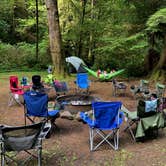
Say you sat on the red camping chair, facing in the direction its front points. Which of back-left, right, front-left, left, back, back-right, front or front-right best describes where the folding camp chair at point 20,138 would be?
front-right

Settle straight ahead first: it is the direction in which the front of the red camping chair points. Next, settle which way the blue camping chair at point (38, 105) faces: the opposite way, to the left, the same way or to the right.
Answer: to the left

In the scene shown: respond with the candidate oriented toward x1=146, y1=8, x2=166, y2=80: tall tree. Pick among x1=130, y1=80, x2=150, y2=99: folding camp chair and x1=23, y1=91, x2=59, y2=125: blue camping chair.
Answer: the blue camping chair

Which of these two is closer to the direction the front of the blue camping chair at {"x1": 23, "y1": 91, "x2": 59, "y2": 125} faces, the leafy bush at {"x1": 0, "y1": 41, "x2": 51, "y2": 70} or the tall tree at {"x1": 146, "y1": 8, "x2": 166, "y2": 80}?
the tall tree

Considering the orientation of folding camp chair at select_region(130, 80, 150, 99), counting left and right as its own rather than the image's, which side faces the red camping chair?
front

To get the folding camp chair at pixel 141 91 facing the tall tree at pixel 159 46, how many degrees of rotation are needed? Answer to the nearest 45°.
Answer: approximately 135° to its right

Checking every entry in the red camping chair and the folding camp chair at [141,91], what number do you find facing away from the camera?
0

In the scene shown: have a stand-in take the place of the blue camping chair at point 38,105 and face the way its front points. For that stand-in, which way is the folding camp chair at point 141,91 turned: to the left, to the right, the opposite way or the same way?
the opposite way

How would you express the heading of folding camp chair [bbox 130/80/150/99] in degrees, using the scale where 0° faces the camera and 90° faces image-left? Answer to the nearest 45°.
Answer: approximately 45°

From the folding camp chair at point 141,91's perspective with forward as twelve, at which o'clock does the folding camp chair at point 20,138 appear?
the folding camp chair at point 20,138 is roughly at 11 o'clock from the folding camp chair at point 141,91.

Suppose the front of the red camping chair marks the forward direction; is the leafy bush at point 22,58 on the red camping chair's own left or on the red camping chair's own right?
on the red camping chair's own left

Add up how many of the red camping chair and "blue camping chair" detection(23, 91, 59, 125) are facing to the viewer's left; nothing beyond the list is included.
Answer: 0

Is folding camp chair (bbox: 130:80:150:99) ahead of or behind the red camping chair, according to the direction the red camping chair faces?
ahead

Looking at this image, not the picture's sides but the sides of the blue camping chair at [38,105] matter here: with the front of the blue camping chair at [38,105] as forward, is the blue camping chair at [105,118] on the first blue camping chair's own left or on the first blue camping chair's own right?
on the first blue camping chair's own right

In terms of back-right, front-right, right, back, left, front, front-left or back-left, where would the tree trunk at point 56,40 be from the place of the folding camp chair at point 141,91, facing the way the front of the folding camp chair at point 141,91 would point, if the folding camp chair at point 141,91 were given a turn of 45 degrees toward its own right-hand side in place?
front-right

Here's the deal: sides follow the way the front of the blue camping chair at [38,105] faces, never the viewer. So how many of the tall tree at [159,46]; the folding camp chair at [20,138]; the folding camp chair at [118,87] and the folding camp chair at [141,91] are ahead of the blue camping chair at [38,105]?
3

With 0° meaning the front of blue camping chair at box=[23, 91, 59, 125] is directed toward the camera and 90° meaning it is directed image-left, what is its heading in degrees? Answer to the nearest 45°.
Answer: approximately 225°
